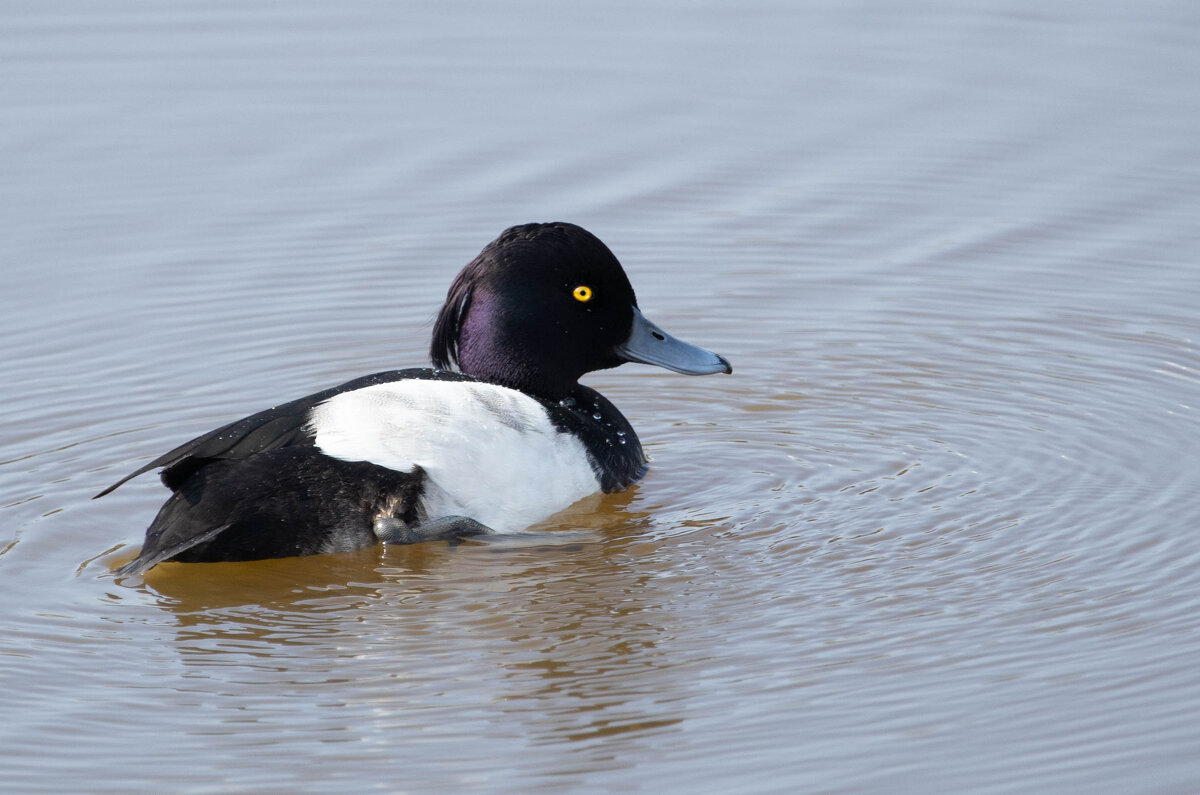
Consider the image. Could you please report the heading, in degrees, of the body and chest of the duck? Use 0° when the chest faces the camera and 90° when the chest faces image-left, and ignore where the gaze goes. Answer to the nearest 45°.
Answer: approximately 270°
